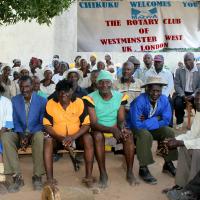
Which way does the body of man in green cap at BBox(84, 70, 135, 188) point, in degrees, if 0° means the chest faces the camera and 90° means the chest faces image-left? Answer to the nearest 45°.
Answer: approximately 0°

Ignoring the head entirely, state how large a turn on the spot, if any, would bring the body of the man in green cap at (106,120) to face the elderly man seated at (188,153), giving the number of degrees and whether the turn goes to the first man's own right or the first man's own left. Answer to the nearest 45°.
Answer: approximately 45° to the first man's own left

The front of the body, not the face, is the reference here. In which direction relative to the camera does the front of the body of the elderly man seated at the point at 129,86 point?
toward the camera

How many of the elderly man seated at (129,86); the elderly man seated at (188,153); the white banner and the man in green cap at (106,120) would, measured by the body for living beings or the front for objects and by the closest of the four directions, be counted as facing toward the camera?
3

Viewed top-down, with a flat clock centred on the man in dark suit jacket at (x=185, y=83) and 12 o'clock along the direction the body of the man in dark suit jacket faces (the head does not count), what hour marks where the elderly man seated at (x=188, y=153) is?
The elderly man seated is roughly at 12 o'clock from the man in dark suit jacket.

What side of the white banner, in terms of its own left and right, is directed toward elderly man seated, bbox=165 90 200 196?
front

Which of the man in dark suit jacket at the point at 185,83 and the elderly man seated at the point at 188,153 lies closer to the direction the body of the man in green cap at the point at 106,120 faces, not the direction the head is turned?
the elderly man seated

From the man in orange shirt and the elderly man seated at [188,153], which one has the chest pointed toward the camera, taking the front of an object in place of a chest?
the man in orange shirt

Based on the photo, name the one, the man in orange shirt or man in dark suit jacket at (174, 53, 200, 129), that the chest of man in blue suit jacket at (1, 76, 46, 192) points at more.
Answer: the man in orange shirt

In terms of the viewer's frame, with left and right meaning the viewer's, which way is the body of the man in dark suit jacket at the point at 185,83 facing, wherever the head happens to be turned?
facing the viewer

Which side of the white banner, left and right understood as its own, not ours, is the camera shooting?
front

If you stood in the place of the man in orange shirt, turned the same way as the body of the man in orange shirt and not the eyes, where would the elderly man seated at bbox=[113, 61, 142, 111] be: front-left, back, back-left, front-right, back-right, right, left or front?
back-left
